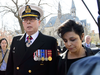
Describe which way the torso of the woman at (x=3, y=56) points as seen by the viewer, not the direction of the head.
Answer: toward the camera

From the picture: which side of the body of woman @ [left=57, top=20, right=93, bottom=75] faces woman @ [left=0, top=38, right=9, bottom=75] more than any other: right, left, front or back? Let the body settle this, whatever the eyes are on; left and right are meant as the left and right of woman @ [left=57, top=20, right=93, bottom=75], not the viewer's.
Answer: right

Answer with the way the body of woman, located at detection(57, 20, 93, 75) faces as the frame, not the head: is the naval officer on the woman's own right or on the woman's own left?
on the woman's own right

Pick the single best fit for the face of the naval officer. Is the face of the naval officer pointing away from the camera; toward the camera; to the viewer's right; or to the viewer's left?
toward the camera

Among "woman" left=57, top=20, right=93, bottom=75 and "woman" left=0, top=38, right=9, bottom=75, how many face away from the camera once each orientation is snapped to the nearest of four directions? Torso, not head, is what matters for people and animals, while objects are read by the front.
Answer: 0

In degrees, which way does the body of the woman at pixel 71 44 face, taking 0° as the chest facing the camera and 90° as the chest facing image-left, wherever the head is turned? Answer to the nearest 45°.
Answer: approximately 45°
